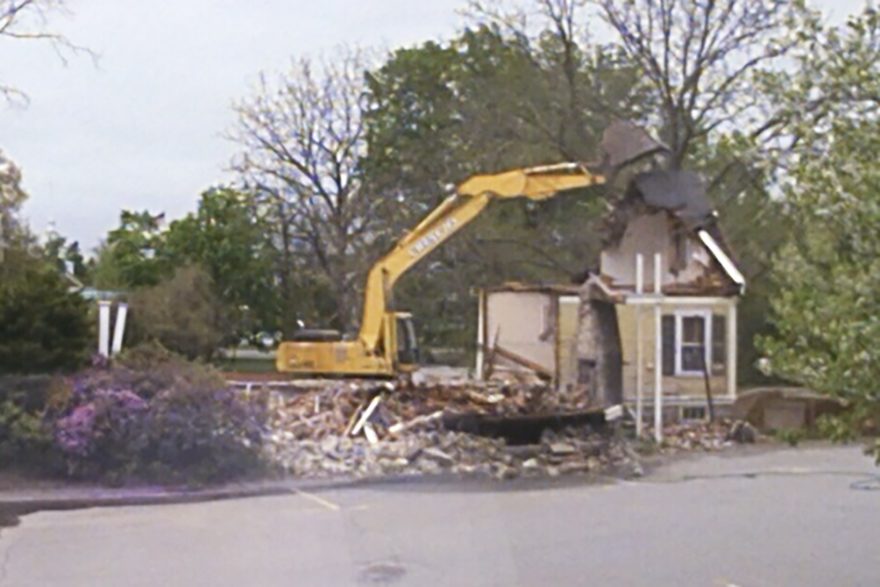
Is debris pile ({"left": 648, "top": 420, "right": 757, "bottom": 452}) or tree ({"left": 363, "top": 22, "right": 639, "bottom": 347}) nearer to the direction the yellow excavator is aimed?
the debris pile

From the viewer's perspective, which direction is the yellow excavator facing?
to the viewer's right

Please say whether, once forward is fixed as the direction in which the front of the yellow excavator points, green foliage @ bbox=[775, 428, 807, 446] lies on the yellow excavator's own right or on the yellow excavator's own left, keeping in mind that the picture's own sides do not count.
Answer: on the yellow excavator's own right

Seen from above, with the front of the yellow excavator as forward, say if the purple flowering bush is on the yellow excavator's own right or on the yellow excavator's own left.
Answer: on the yellow excavator's own right

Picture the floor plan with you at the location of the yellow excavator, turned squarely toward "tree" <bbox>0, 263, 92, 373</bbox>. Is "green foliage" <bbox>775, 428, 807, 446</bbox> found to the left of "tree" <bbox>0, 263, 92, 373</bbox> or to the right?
left

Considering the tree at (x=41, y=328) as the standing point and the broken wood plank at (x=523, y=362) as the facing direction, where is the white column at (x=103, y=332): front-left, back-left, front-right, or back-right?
front-left

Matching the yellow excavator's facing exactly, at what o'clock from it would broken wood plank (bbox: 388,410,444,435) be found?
The broken wood plank is roughly at 3 o'clock from the yellow excavator.

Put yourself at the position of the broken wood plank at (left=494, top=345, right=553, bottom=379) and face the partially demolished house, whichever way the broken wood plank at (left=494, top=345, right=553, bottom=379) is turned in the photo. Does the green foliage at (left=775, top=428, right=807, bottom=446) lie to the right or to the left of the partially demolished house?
right
